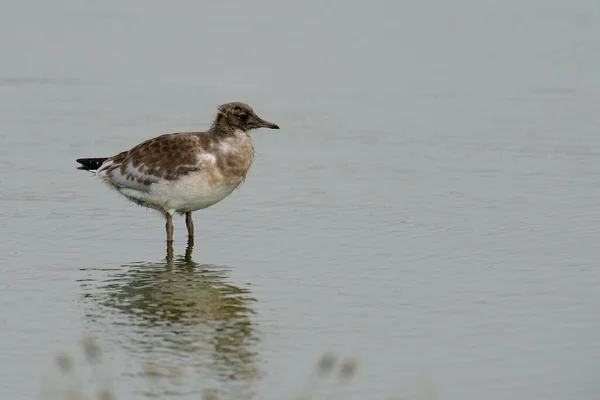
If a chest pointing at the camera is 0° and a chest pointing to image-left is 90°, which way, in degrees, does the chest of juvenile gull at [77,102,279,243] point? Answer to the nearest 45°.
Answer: approximately 270°
